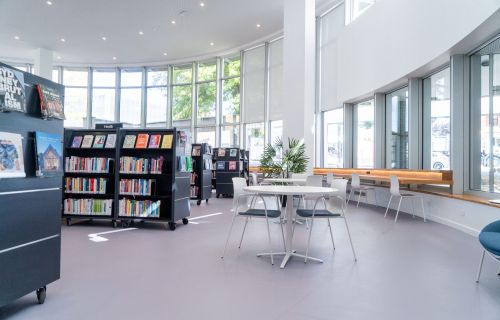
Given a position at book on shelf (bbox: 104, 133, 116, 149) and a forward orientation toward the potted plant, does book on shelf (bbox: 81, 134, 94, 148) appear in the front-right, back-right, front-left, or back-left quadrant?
back-left

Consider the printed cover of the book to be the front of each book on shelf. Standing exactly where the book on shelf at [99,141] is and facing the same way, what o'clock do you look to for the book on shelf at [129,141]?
the book on shelf at [129,141] is roughly at 10 o'clock from the book on shelf at [99,141].

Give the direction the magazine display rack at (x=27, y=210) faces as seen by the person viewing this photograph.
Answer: facing the viewer and to the right of the viewer

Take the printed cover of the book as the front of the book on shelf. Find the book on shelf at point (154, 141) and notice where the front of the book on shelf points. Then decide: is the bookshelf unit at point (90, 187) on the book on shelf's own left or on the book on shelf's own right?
on the book on shelf's own right

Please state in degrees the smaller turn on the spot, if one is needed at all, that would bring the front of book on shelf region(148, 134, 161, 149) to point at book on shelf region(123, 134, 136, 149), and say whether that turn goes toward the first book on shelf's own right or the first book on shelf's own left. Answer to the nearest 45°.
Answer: approximately 135° to the first book on shelf's own right

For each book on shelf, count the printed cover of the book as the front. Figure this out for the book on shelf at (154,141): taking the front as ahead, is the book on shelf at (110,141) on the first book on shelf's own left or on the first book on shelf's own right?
on the first book on shelf's own right

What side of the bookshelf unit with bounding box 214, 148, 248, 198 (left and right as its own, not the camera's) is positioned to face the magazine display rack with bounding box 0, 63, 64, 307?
front

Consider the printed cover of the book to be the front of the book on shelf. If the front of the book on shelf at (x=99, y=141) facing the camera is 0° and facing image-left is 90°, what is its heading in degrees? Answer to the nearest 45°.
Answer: approximately 0°

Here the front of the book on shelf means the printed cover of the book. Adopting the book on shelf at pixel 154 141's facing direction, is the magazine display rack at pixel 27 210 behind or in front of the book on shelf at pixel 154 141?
in front
